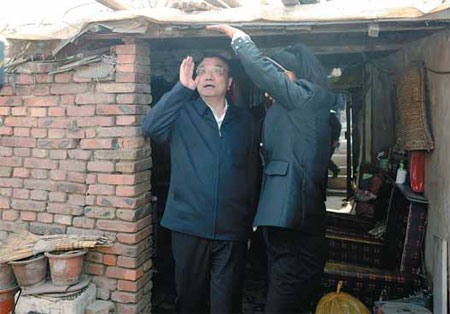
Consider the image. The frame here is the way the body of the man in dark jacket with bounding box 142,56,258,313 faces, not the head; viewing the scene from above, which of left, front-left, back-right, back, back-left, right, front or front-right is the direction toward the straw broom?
right

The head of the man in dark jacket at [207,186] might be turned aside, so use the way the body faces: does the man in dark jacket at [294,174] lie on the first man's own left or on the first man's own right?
on the first man's own left

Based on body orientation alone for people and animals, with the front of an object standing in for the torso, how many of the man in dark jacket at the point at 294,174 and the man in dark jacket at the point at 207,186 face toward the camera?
1

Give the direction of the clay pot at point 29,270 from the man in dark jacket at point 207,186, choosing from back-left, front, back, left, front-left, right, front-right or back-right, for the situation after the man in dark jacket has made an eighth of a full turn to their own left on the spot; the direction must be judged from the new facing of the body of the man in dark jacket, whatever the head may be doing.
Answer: back-right

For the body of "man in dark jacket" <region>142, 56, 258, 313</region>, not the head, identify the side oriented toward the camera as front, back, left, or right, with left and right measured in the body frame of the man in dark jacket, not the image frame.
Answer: front
